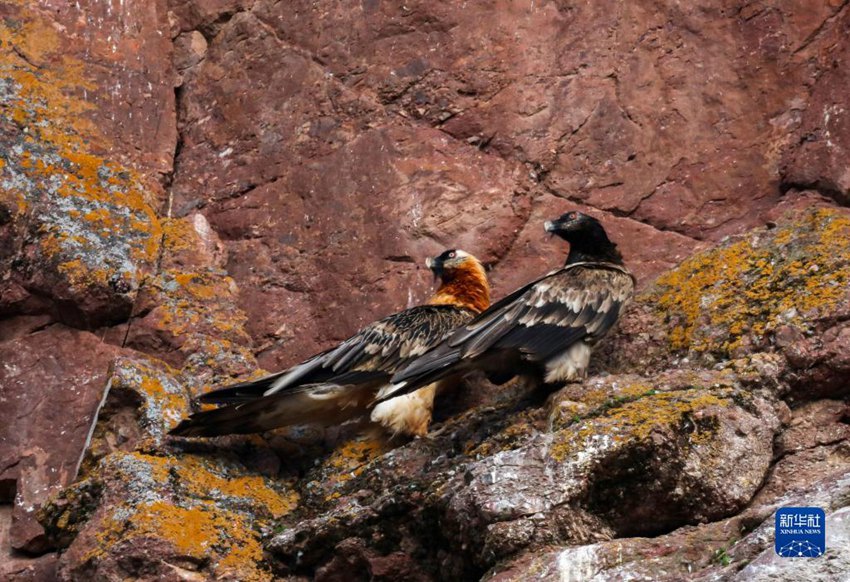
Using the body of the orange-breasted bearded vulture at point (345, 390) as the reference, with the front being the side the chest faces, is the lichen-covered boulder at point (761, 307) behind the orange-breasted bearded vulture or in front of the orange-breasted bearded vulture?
in front

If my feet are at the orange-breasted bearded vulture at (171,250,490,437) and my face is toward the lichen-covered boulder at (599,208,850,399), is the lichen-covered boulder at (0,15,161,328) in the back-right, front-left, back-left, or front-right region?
back-left

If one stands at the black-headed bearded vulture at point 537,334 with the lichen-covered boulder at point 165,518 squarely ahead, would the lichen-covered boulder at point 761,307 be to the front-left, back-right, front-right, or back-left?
back-left

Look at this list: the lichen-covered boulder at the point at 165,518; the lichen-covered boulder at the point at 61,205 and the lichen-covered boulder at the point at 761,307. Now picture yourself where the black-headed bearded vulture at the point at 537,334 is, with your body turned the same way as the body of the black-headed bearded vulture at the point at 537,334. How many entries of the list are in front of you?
1

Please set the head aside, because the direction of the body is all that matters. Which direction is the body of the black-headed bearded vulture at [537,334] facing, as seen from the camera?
to the viewer's right

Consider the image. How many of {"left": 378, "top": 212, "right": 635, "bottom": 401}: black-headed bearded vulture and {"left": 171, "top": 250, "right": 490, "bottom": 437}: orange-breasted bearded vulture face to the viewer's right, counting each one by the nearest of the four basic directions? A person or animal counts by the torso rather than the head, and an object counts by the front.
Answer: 2

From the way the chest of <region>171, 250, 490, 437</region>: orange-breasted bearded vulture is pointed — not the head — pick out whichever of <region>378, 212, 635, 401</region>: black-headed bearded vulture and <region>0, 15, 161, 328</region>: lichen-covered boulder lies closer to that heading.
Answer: the black-headed bearded vulture

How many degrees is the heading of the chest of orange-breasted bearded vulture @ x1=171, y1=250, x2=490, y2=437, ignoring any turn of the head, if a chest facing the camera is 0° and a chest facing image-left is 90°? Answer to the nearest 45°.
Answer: approximately 270°

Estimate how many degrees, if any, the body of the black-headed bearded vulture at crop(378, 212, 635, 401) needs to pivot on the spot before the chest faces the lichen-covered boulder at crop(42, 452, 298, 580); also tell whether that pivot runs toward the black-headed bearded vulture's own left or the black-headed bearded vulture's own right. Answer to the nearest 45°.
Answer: approximately 180°
